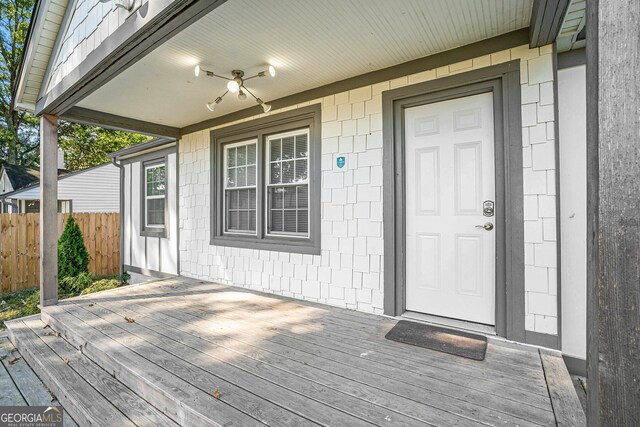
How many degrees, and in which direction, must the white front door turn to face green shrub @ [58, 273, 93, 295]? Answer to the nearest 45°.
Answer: approximately 45° to its right

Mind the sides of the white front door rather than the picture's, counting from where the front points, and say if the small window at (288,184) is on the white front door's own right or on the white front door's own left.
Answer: on the white front door's own right

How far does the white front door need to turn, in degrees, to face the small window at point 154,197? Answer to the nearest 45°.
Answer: approximately 45° to its right

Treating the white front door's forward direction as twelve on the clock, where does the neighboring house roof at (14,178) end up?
The neighboring house roof is roughly at 2 o'clock from the white front door.

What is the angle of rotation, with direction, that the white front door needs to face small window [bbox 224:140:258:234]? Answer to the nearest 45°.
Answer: approximately 45° to its right

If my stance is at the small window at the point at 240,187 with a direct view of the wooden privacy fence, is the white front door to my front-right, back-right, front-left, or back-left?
back-left

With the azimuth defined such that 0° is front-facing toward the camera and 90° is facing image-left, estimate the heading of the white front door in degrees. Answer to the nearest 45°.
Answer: approximately 45°

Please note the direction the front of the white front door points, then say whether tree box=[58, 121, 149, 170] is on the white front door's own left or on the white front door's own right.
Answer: on the white front door's own right
